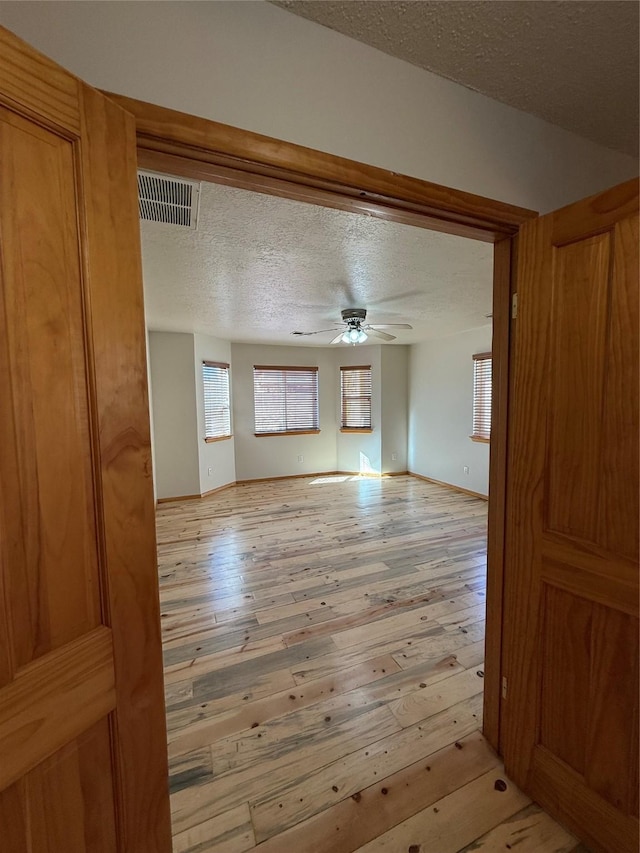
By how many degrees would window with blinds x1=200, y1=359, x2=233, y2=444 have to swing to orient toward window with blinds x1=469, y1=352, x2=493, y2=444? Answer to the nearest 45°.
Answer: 0° — it already faces it

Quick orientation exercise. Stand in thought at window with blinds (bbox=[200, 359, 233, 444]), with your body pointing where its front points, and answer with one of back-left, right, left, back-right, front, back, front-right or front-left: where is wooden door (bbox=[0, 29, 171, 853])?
front-right

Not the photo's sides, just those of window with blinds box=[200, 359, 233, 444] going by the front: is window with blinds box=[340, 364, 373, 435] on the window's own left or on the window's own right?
on the window's own left

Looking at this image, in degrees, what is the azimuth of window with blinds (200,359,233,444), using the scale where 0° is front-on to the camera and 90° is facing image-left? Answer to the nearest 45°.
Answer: approximately 315°

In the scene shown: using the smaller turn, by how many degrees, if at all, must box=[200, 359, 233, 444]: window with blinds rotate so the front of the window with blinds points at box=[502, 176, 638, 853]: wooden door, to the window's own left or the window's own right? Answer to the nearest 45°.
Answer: approximately 45° to the window's own right

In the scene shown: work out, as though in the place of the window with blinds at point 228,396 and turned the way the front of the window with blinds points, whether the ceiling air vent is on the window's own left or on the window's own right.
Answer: on the window's own right

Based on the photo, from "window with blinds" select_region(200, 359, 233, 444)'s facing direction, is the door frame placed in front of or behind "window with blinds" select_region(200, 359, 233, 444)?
in front
